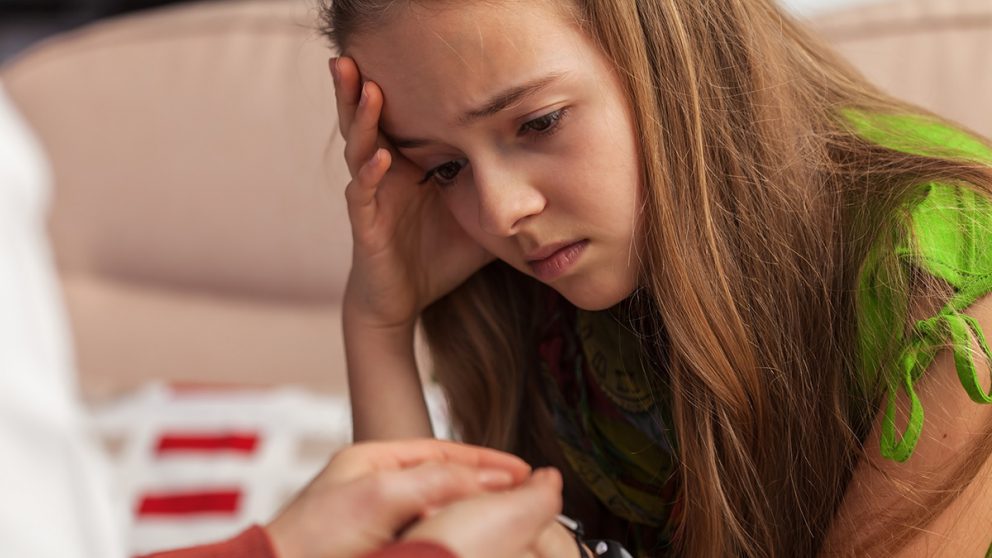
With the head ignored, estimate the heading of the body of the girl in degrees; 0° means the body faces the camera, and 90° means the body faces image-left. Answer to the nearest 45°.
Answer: approximately 45°
